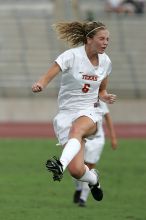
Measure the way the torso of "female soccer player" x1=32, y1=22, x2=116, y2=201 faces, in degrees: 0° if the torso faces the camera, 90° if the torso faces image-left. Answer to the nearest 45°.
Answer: approximately 315°
